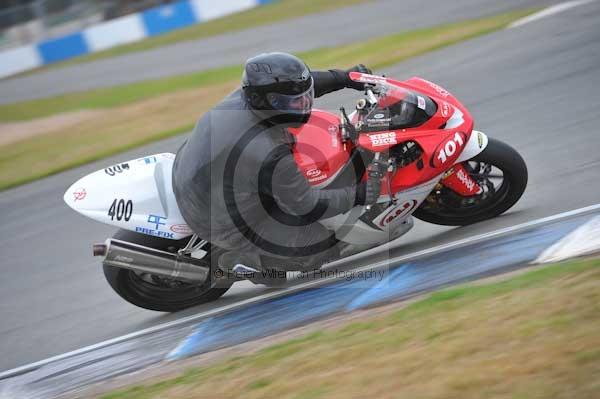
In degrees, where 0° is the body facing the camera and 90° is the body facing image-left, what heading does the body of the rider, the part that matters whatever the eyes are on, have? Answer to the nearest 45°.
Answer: approximately 270°

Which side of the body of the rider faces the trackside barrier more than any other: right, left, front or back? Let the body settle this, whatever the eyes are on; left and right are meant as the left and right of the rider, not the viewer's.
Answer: left
